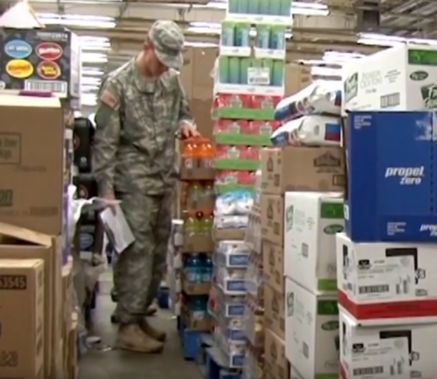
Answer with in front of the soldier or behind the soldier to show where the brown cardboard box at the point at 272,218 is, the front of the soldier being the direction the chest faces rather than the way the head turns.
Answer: in front

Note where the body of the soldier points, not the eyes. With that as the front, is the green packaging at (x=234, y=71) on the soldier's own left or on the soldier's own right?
on the soldier's own left

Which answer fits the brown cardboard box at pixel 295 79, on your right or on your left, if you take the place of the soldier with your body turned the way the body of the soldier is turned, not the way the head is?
on your left

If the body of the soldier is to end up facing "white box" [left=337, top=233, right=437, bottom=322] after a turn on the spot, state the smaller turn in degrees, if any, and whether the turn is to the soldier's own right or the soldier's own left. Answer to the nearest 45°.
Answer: approximately 45° to the soldier's own right

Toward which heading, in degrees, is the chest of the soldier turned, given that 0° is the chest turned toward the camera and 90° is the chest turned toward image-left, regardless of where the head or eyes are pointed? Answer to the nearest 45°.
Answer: approximately 315°

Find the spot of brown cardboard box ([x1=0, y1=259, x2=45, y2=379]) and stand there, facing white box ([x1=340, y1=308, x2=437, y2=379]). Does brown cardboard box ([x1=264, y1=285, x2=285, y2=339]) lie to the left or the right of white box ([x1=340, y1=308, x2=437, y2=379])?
left

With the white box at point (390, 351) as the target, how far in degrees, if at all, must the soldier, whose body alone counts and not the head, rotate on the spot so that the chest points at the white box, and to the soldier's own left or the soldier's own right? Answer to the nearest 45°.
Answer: approximately 45° to the soldier's own right
